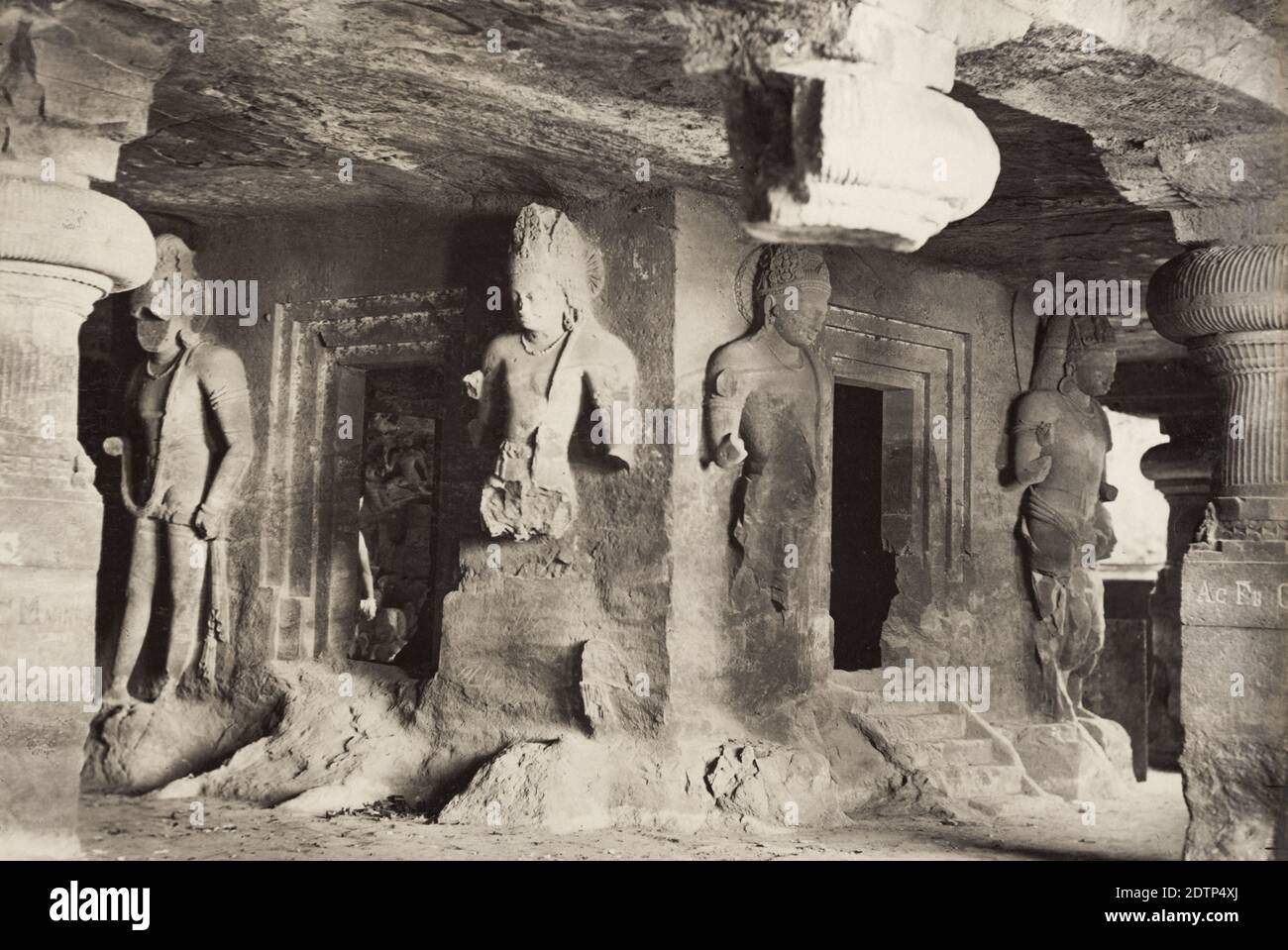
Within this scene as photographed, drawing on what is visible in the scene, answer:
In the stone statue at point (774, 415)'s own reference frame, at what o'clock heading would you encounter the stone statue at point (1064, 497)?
the stone statue at point (1064, 497) is roughly at 9 o'clock from the stone statue at point (774, 415).

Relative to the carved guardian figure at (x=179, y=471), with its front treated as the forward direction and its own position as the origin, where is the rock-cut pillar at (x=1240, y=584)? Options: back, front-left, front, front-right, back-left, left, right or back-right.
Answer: left

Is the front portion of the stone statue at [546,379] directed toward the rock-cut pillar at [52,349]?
yes

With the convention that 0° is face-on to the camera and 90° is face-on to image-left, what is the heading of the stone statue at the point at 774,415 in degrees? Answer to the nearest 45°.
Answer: approximately 315°

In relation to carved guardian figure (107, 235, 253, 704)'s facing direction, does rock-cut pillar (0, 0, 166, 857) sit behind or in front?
in front

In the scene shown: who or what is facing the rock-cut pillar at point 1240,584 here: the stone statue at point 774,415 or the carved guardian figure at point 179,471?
the stone statue

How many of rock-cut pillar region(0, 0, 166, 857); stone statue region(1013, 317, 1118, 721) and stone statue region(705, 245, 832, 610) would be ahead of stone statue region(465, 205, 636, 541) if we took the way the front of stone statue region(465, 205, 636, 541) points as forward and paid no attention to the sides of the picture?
1

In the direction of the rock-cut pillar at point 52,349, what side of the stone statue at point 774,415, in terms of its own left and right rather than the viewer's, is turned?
right

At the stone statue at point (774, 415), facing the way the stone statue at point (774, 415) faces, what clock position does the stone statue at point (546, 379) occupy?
the stone statue at point (546, 379) is roughly at 4 o'clock from the stone statue at point (774, 415).

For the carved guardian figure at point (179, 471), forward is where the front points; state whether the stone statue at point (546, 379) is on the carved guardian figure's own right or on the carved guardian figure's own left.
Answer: on the carved guardian figure's own left

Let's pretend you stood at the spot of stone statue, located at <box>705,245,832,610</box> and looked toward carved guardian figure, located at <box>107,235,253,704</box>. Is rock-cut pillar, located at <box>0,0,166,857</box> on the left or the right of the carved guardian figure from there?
left

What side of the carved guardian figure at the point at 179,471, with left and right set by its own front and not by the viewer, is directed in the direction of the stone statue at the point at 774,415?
left

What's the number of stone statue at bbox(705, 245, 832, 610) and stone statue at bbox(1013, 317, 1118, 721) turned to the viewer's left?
0

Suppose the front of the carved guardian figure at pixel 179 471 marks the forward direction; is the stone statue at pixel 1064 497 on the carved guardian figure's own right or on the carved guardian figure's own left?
on the carved guardian figure's own left
